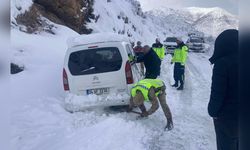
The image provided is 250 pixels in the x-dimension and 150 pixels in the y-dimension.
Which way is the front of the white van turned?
away from the camera

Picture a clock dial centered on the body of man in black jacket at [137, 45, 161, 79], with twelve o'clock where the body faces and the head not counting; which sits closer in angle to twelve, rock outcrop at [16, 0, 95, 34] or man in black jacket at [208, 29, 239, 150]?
the rock outcrop

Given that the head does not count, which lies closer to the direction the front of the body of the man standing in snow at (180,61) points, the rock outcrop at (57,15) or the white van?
the white van

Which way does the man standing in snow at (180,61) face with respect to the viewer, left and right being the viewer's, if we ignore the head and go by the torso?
facing the viewer and to the left of the viewer

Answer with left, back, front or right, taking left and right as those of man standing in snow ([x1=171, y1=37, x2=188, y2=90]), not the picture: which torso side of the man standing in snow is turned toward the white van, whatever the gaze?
front

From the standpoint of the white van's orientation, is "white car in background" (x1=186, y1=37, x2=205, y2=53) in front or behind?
in front

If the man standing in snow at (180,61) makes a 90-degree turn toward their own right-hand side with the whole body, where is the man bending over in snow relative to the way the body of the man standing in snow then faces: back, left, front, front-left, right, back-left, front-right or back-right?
back-left

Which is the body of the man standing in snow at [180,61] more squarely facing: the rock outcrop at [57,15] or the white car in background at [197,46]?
the rock outcrop
